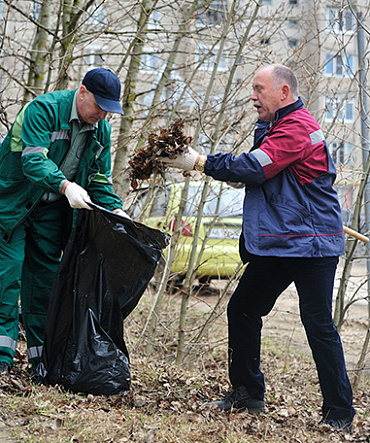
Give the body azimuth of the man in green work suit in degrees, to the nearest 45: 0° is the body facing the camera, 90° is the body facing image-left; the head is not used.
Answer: approximately 315°

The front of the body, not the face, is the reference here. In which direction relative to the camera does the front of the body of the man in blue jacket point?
to the viewer's left

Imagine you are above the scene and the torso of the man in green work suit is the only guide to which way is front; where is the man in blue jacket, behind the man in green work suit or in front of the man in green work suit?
in front

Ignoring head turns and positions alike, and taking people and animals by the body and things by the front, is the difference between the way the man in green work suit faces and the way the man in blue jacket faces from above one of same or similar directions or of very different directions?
very different directions

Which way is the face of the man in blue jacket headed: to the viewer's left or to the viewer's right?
to the viewer's left

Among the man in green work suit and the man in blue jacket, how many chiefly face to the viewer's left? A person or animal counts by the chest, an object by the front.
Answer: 1

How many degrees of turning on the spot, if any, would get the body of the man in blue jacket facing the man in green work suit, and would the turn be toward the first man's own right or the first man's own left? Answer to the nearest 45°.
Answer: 0° — they already face them
